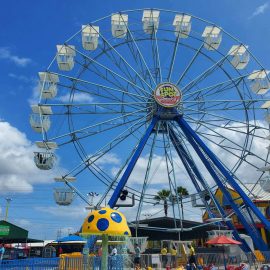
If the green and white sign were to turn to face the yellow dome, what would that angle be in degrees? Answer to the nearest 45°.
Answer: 0° — it already faces it

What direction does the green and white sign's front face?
toward the camera
